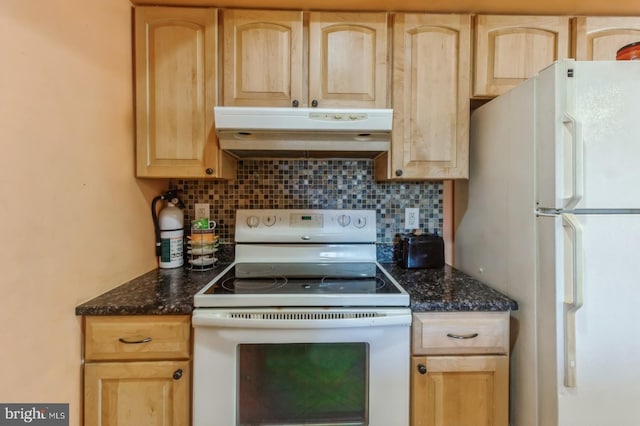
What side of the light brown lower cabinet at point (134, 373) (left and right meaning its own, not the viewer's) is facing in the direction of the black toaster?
left

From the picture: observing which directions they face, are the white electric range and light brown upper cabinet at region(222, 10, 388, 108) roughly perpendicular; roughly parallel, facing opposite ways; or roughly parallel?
roughly parallel

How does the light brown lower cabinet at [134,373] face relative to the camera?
toward the camera

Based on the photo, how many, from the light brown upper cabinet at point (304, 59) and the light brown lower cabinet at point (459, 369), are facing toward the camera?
2

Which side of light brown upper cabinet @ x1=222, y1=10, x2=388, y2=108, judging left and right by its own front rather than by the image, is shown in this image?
front

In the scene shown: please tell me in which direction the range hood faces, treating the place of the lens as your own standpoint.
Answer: facing the viewer

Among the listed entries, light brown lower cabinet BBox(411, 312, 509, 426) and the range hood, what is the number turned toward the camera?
2

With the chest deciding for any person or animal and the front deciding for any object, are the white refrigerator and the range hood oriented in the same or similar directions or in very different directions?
same or similar directions

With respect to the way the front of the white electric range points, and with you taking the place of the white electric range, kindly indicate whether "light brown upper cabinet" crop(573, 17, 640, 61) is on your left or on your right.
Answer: on your left
